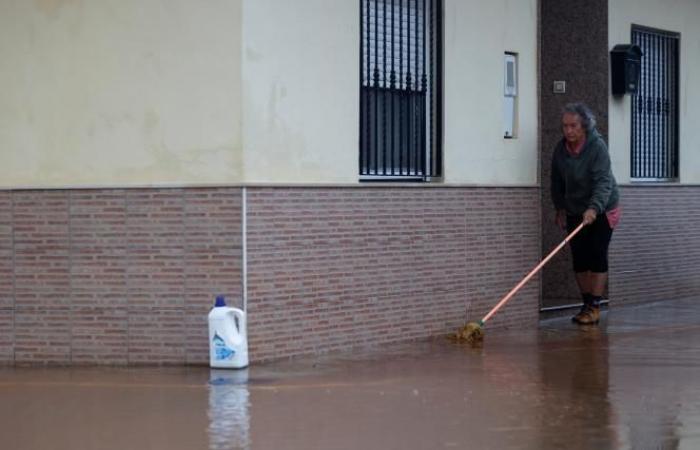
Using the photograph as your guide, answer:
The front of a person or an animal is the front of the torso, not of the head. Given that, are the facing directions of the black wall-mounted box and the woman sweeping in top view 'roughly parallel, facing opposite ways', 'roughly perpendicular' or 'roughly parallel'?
roughly perpendicular

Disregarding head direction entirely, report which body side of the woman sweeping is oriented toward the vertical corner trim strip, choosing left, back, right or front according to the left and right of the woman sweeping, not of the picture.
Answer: front

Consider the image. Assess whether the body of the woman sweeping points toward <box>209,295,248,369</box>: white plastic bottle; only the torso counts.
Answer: yes

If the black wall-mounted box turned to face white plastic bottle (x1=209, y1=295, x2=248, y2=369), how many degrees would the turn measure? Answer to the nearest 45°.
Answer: approximately 90° to its right

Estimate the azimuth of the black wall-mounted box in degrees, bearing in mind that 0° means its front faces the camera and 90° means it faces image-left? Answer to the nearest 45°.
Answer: approximately 315°

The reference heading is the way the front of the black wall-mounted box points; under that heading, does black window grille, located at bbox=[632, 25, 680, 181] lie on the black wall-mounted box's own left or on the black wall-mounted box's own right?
on the black wall-mounted box's own left

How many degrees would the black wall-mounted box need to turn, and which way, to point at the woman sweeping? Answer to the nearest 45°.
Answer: approximately 45° to its right

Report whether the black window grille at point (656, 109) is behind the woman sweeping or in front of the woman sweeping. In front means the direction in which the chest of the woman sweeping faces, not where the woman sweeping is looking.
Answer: behind

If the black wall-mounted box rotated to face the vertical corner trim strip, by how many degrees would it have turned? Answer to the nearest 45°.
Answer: approximately 90° to its right

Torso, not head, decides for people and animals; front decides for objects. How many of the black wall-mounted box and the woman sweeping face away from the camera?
0

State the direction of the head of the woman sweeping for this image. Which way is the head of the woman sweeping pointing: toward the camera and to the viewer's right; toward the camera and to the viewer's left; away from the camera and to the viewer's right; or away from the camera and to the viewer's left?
toward the camera and to the viewer's left
